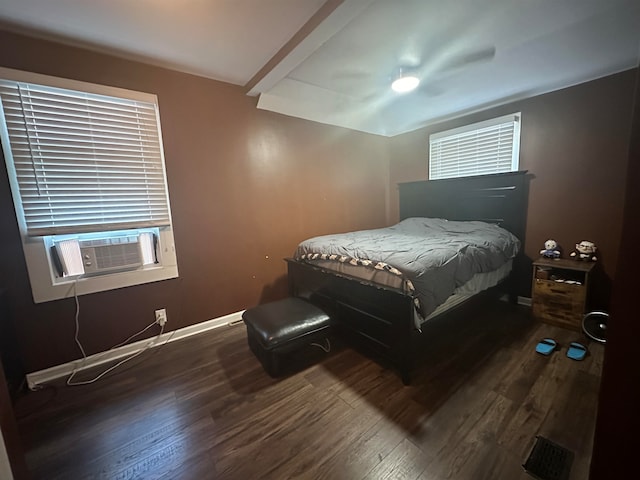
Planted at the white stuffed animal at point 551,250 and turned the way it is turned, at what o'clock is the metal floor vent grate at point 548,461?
The metal floor vent grate is roughly at 12 o'clock from the white stuffed animal.

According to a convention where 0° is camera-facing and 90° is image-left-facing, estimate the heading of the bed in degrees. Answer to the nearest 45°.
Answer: approximately 45°

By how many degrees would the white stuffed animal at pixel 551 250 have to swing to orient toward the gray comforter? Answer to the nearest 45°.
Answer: approximately 45° to its right

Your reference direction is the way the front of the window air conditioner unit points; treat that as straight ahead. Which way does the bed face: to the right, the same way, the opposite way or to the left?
to the right

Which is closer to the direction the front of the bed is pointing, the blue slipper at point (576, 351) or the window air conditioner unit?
the window air conditioner unit

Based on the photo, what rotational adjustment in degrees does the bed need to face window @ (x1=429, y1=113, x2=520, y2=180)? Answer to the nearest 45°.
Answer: approximately 180°

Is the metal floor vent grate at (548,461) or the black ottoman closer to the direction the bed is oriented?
the black ottoman

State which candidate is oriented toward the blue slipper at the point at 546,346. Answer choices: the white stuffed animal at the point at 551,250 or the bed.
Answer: the white stuffed animal
